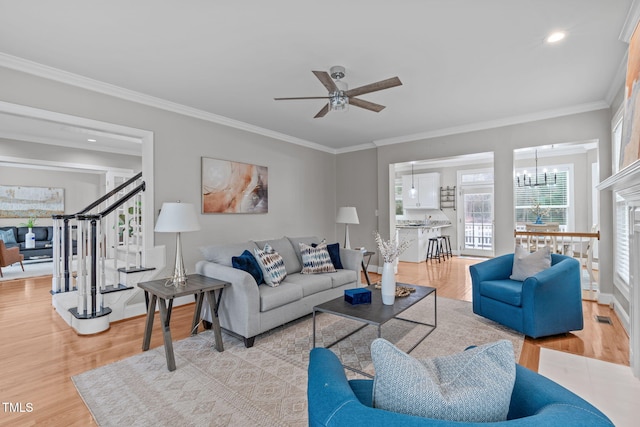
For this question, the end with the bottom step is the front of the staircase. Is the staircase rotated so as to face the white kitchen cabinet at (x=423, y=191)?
no

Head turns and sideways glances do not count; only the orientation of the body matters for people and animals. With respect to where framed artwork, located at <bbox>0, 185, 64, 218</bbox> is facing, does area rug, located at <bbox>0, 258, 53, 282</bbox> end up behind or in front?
in front

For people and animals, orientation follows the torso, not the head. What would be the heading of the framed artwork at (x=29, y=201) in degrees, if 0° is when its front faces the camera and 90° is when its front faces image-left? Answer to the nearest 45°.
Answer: approximately 0°

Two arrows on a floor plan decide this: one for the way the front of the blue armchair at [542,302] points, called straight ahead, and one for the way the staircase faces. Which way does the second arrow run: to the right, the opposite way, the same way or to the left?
the same way

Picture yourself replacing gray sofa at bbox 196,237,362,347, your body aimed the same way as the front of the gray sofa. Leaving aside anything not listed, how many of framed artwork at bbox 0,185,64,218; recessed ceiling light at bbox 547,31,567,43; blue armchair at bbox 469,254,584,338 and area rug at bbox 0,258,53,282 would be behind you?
2

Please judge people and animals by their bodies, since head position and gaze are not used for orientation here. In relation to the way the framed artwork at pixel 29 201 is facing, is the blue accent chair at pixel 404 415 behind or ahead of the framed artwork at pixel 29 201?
ahead

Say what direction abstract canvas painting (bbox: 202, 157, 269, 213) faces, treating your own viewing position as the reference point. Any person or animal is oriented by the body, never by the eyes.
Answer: facing the viewer and to the right of the viewer

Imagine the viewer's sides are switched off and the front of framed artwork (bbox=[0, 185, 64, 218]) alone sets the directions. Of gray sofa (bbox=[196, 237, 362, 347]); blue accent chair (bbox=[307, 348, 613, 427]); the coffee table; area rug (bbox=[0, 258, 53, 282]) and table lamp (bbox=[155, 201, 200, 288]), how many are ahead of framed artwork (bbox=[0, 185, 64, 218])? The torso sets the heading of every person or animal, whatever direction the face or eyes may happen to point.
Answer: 5

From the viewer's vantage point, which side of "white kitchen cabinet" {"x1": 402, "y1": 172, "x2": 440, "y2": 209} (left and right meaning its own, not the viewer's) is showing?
front

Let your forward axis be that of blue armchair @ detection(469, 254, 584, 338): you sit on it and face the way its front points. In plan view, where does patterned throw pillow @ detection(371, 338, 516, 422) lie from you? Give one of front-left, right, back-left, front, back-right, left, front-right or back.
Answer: front-left

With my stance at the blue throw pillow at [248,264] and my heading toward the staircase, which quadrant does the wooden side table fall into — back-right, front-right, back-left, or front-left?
front-left

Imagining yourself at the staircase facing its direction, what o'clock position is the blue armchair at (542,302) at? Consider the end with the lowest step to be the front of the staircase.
The blue armchair is roughly at 9 o'clock from the staircase.

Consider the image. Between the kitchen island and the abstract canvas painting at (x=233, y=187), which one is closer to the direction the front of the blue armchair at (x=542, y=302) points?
the abstract canvas painting

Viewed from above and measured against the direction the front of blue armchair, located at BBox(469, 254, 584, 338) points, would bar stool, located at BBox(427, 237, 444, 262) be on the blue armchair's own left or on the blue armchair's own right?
on the blue armchair's own right

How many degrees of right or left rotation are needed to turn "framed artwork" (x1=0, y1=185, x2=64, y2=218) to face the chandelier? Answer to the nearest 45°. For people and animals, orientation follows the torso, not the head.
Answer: approximately 45° to its left

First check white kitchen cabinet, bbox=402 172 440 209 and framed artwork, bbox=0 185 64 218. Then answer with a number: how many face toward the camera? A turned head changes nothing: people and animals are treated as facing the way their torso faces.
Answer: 2

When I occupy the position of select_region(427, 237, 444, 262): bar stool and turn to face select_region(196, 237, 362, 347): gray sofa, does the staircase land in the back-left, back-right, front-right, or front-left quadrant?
front-right
